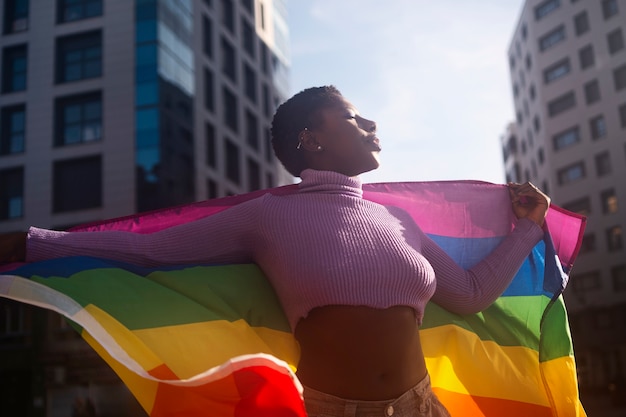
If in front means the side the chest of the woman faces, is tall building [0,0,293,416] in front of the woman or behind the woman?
behind

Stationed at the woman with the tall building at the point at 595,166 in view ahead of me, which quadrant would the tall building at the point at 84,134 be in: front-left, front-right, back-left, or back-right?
front-left

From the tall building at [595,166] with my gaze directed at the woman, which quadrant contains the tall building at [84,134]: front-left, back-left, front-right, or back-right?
front-right

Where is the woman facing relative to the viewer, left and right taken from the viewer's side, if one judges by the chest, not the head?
facing the viewer and to the right of the viewer

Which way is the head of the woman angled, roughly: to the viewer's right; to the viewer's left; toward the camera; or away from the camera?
to the viewer's right

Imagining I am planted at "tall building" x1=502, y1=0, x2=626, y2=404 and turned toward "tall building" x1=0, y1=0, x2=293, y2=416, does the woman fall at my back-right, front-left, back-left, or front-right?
front-left

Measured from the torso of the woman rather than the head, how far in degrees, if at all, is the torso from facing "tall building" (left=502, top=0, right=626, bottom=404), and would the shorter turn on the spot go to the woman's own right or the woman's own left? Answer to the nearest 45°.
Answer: approximately 90° to the woman's own left
